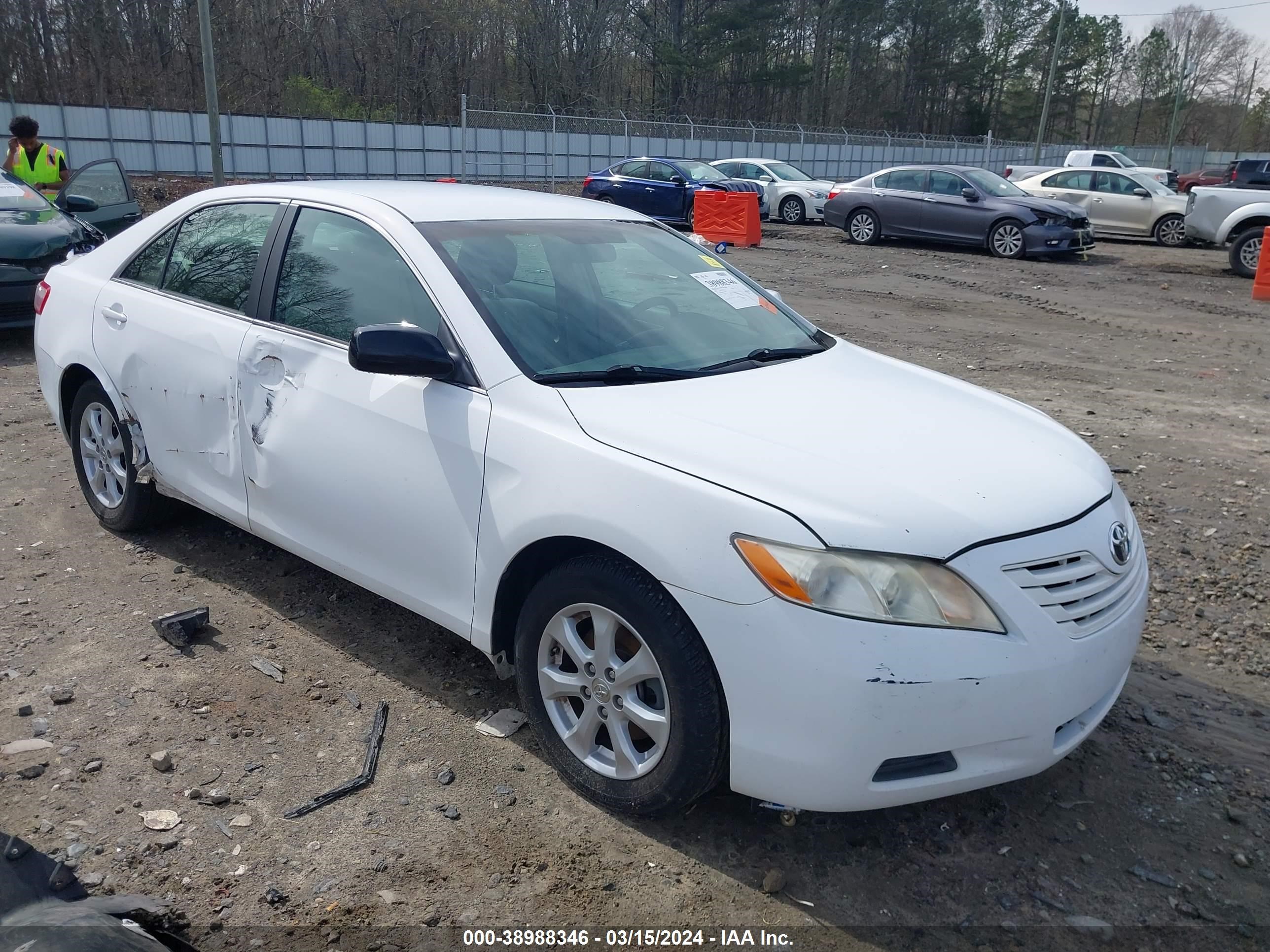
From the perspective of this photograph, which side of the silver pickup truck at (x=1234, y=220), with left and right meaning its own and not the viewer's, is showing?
right

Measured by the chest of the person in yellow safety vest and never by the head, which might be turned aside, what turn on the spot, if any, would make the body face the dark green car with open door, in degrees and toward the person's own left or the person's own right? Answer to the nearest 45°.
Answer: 0° — they already face it

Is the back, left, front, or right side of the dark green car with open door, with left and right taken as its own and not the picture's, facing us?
front

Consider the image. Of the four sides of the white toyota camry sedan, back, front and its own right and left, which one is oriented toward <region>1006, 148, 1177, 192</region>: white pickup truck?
left

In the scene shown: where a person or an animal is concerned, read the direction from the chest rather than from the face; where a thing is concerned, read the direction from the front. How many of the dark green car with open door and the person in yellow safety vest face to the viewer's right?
0

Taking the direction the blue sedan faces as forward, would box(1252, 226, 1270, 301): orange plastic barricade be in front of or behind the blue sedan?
in front

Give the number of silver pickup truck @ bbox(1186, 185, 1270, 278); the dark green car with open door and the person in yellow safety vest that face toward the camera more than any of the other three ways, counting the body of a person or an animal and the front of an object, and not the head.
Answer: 2

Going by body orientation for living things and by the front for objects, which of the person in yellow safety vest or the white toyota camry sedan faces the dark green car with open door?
the person in yellow safety vest

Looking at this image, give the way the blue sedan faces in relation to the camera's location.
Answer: facing the viewer and to the right of the viewer

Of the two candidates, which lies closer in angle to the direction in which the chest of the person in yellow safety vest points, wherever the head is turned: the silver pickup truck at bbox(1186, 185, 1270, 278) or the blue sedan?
the silver pickup truck

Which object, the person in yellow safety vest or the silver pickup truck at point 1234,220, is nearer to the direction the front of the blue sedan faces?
the silver pickup truck
